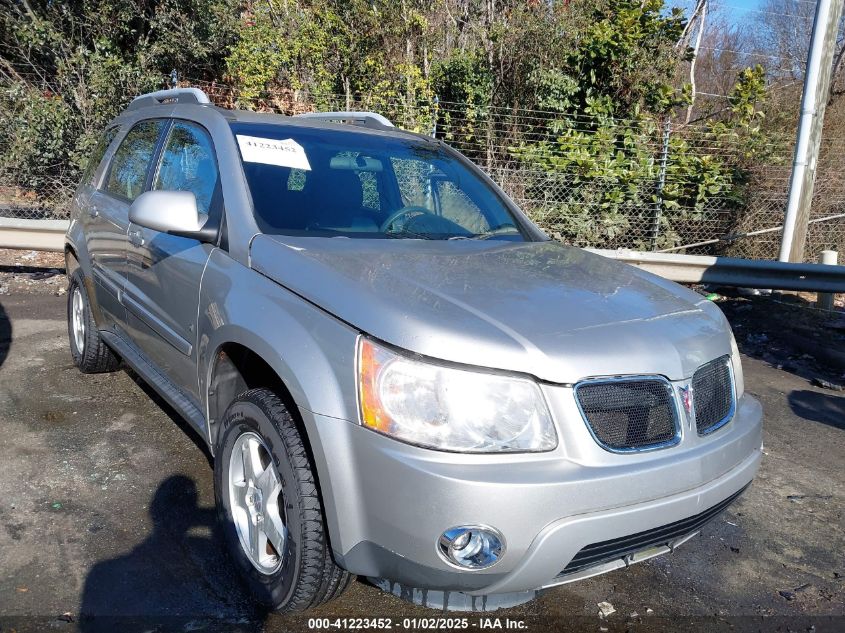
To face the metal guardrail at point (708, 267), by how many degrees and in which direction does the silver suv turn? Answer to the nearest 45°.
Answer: approximately 90° to its left

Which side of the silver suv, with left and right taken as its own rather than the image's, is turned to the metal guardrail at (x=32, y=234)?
back

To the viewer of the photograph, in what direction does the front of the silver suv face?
facing the viewer and to the right of the viewer

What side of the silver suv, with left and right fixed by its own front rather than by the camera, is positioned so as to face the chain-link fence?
left
